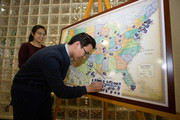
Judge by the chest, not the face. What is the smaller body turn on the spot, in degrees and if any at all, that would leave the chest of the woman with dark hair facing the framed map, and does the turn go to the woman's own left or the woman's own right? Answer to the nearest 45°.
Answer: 0° — they already face it

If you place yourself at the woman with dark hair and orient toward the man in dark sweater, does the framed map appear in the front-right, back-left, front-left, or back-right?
front-left

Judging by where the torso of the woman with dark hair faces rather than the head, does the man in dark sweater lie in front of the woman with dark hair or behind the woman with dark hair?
in front

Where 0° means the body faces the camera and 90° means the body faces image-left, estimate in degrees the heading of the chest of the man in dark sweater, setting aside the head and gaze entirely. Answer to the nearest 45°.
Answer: approximately 270°

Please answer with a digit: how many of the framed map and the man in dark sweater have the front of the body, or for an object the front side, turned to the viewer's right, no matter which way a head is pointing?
1

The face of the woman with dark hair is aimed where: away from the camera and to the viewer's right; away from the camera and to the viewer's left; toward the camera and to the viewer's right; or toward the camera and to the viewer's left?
toward the camera and to the viewer's right

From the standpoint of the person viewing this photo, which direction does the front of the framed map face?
facing the viewer and to the left of the viewer

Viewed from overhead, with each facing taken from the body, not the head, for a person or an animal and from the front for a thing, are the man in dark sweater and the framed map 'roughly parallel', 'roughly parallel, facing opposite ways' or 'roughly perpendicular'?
roughly parallel, facing opposite ways

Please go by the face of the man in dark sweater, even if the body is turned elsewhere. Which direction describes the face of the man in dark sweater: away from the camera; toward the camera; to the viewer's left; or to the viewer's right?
to the viewer's right
